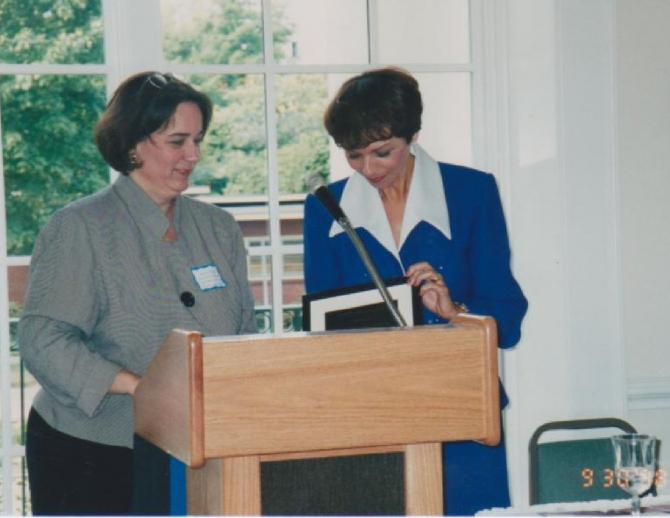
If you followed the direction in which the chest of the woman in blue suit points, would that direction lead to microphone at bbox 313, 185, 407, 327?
yes

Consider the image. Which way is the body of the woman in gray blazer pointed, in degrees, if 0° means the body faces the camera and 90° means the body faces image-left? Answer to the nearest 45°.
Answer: approximately 315°

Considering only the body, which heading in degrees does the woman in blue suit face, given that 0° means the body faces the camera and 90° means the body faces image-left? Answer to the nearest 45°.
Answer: approximately 0°

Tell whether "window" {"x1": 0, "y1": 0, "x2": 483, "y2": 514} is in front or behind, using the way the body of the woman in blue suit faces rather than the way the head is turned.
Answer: behind

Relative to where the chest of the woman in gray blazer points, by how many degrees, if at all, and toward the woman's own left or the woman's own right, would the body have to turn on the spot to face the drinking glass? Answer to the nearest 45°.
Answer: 0° — they already face it

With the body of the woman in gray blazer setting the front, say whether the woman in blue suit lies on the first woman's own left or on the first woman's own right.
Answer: on the first woman's own left

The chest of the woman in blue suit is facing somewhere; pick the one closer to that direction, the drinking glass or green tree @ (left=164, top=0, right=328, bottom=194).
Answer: the drinking glass
